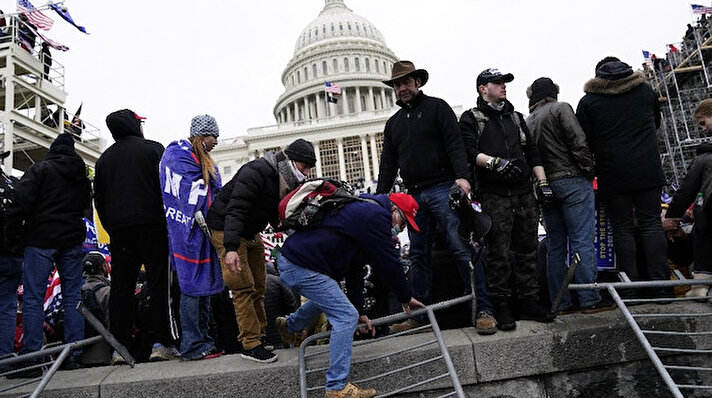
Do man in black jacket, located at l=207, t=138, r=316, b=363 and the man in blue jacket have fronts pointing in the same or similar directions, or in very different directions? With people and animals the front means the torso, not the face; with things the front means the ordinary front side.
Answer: same or similar directions

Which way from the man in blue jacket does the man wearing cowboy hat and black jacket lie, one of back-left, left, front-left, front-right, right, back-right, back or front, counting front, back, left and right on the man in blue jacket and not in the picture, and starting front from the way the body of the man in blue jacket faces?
front-left

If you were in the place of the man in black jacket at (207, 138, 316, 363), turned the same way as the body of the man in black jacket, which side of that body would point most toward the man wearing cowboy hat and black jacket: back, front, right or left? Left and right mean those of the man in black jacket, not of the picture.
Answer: front

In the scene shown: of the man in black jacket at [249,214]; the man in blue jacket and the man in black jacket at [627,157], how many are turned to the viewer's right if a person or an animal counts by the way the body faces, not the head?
2

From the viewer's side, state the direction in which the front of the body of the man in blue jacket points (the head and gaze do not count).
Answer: to the viewer's right

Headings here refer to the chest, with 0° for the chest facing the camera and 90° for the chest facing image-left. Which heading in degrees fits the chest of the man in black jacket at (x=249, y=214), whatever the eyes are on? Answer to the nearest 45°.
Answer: approximately 270°

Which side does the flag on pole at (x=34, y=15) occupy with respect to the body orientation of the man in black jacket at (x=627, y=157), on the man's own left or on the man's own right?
on the man's own left

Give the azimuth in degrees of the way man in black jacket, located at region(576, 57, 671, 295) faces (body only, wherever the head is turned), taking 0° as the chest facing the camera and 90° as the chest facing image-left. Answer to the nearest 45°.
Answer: approximately 180°

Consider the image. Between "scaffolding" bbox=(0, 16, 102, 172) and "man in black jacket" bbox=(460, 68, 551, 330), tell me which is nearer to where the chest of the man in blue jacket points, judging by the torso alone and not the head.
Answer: the man in black jacket

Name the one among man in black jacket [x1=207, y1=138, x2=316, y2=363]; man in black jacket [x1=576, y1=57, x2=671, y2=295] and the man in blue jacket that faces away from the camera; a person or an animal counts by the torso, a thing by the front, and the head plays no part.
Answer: man in black jacket [x1=576, y1=57, x2=671, y2=295]

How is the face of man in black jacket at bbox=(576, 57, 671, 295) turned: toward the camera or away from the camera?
away from the camera
